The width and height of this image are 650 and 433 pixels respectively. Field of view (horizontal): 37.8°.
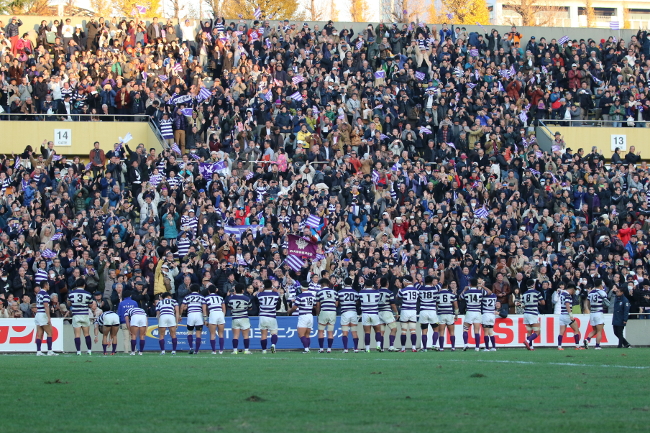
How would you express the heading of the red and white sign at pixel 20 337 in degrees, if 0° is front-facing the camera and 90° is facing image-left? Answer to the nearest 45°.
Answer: approximately 0°
